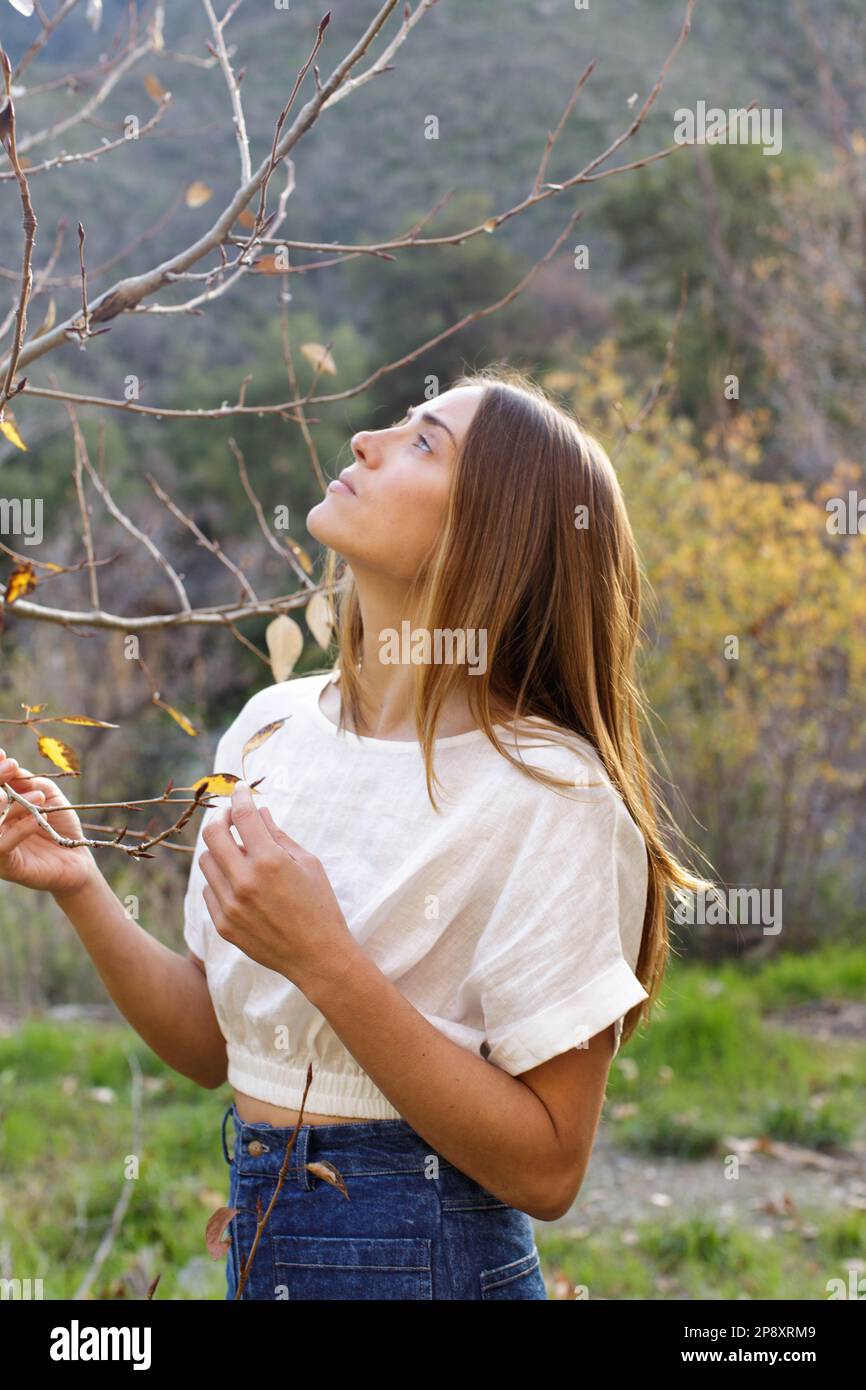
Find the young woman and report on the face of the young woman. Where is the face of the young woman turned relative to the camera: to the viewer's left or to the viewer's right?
to the viewer's left

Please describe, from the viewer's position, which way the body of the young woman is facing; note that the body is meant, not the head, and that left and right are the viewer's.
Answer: facing the viewer and to the left of the viewer
